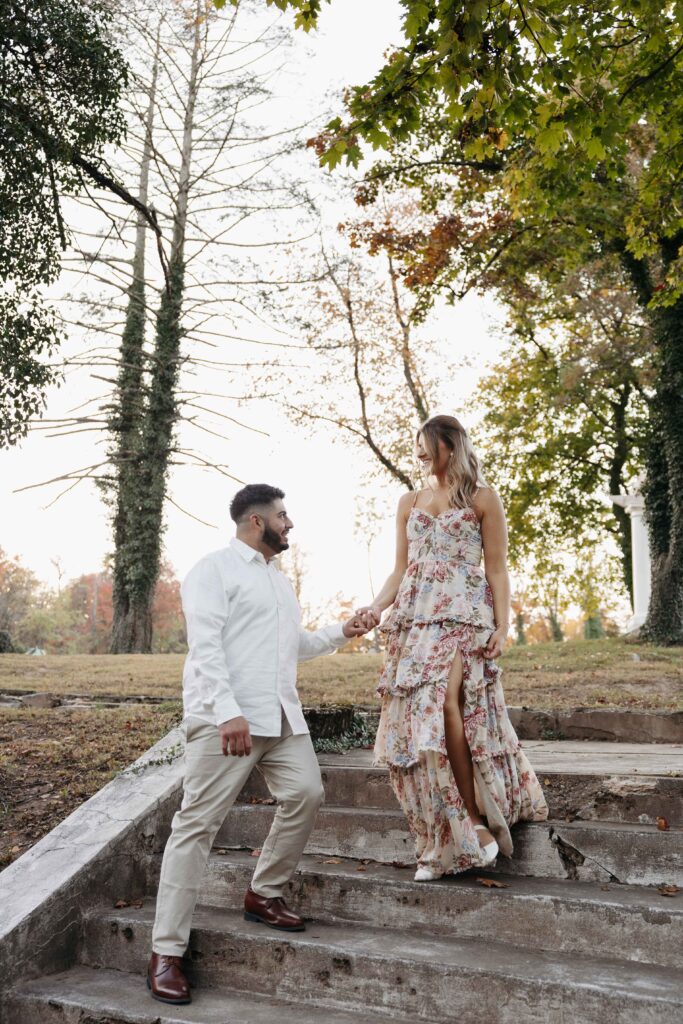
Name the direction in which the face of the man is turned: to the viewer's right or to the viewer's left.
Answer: to the viewer's right

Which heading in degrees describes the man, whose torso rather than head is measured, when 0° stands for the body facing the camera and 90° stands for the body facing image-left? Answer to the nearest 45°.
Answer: approximately 315°

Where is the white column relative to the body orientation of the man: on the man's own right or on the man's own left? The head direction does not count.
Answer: on the man's own left

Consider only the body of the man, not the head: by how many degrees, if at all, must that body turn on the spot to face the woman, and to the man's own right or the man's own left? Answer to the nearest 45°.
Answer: approximately 45° to the man's own left

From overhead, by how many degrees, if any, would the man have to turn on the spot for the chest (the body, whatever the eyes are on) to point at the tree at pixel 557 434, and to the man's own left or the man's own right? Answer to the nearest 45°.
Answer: approximately 90° to the man's own left
